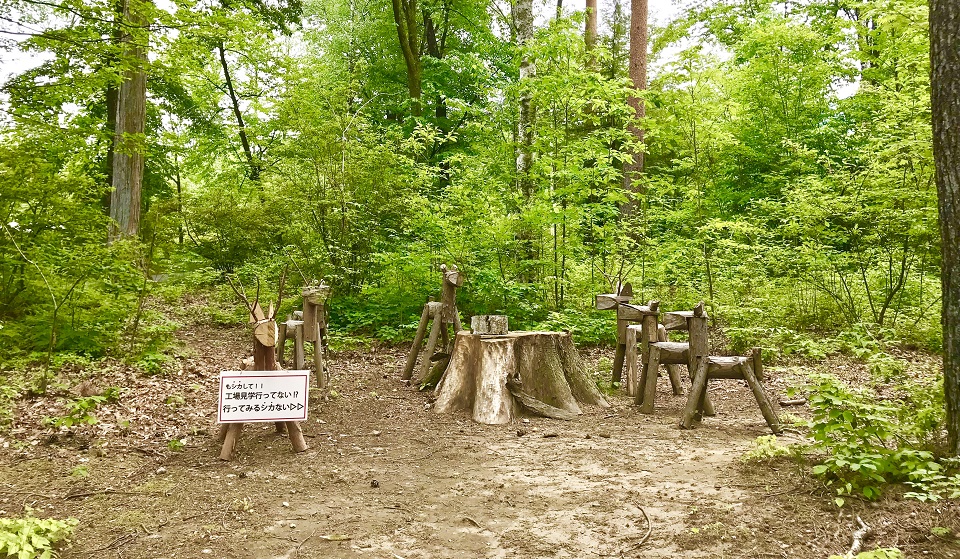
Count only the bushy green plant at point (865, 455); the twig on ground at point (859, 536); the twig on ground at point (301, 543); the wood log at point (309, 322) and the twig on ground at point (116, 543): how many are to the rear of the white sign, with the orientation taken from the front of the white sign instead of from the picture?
1

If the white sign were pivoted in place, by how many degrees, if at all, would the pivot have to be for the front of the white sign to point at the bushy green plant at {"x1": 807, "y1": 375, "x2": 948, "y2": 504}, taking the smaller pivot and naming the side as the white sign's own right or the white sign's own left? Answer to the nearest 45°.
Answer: approximately 45° to the white sign's own left

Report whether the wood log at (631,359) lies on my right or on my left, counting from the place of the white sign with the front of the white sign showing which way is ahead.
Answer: on my left

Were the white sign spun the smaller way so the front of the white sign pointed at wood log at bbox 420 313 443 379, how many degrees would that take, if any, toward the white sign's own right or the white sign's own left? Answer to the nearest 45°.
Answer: approximately 135° to the white sign's own left

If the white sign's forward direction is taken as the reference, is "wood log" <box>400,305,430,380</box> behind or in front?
behind

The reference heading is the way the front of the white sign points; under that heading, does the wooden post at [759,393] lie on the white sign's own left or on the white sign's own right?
on the white sign's own left

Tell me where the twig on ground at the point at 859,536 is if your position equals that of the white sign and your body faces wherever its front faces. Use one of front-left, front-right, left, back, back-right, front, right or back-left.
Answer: front-left

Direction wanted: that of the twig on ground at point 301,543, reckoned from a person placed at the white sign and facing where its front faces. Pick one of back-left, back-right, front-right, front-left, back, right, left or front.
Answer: front

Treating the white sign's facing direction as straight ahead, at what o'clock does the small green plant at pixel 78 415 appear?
The small green plant is roughly at 4 o'clock from the white sign.

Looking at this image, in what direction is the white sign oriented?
toward the camera

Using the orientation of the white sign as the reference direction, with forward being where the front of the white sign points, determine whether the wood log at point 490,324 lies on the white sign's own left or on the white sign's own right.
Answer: on the white sign's own left

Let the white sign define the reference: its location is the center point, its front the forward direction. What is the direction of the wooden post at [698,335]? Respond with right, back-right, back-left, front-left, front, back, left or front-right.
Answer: left

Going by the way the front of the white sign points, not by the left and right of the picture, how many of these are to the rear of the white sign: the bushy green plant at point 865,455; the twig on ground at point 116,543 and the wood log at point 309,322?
1

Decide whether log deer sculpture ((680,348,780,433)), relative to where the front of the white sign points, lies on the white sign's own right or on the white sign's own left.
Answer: on the white sign's own left

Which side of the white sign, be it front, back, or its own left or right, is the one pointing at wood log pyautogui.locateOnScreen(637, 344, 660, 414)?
left

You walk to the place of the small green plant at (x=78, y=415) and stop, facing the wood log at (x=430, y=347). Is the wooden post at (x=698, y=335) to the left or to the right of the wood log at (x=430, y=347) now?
right
